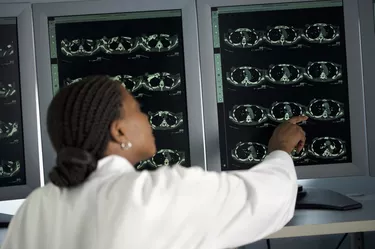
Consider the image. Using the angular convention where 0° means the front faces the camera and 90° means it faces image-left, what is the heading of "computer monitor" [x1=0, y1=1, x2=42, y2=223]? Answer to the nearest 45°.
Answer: approximately 0°

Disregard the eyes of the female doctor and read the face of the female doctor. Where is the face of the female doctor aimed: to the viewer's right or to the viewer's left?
to the viewer's right

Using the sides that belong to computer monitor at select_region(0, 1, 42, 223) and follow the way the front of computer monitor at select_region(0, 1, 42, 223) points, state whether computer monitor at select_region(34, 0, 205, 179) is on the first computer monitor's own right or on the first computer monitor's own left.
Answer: on the first computer monitor's own left

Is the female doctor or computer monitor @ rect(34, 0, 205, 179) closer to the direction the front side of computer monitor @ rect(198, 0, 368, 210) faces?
the female doctor

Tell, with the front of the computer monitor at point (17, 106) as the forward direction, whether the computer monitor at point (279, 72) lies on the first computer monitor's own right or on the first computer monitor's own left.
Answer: on the first computer monitor's own left

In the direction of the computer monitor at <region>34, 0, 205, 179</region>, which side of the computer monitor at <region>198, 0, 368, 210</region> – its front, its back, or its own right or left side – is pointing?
right

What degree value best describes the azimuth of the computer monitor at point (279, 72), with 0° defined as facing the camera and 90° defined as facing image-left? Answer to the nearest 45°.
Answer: approximately 0°

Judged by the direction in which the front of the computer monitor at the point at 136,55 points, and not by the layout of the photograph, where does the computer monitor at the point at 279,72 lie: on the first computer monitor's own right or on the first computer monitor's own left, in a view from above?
on the first computer monitor's own left

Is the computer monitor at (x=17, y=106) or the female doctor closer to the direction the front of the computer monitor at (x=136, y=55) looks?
the female doctor

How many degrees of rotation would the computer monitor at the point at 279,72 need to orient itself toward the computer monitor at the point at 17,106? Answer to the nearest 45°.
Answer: approximately 90° to its right

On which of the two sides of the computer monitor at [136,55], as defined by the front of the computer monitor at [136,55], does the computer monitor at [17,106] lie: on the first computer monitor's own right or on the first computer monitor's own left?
on the first computer monitor's own right
